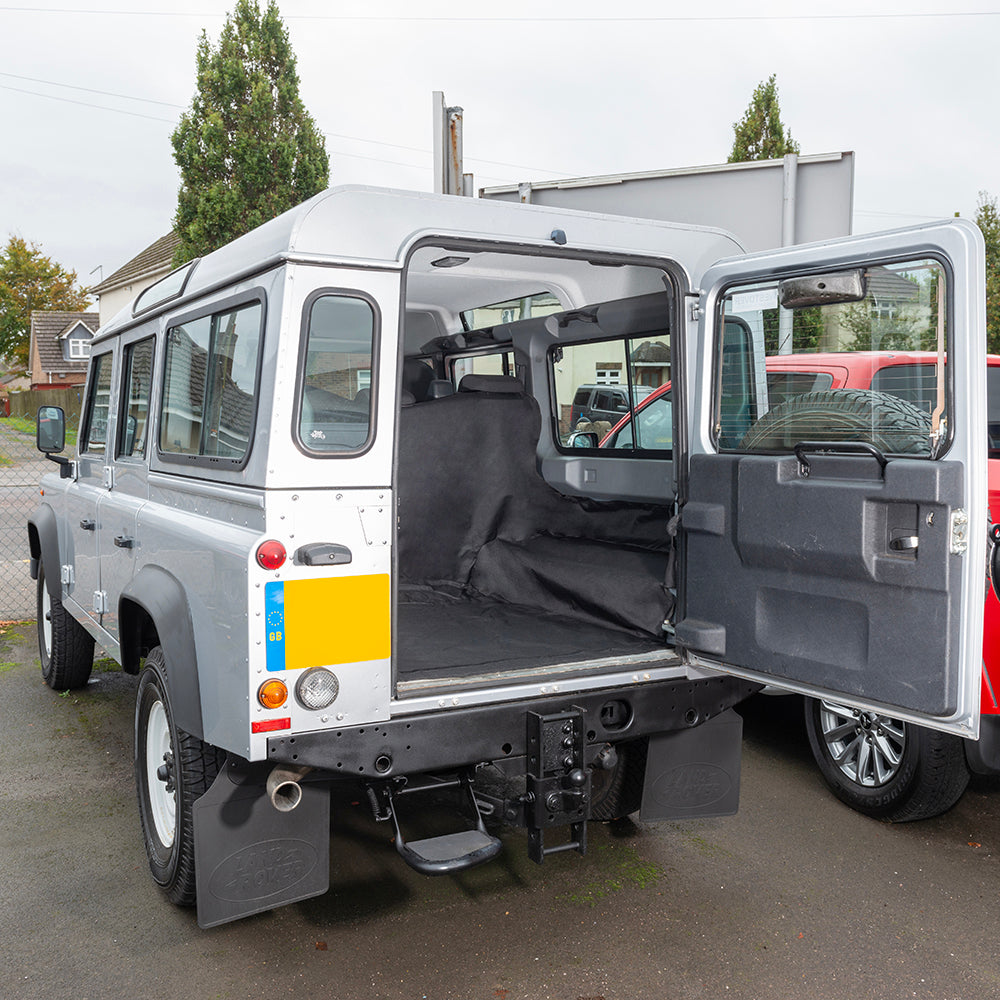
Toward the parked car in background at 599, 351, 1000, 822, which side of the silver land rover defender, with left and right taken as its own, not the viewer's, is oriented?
right

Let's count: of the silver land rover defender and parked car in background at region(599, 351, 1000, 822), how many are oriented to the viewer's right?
0

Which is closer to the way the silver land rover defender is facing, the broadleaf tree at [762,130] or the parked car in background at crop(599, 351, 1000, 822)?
the broadleaf tree

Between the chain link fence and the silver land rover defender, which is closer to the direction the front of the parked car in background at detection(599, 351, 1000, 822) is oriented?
the chain link fence

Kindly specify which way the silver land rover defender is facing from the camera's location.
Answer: facing away from the viewer and to the left of the viewer

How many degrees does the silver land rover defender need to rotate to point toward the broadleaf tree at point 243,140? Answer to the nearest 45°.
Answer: approximately 45° to its right

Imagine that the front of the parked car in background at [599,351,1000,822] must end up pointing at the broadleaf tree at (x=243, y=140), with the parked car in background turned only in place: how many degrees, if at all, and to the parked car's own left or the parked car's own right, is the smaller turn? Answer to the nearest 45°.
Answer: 0° — it already faces it

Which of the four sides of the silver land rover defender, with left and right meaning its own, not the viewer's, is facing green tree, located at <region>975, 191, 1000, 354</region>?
right

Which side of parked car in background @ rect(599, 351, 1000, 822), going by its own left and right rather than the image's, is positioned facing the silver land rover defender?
left

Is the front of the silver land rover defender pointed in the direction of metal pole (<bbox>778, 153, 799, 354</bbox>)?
no

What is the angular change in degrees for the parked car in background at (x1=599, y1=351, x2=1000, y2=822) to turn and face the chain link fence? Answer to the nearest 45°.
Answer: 0° — it already faces it

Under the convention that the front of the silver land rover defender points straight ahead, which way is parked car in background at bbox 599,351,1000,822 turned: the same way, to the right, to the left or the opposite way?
the same way

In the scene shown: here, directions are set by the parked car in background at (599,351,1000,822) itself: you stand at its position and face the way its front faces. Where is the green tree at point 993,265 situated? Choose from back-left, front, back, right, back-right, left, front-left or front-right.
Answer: front-right
